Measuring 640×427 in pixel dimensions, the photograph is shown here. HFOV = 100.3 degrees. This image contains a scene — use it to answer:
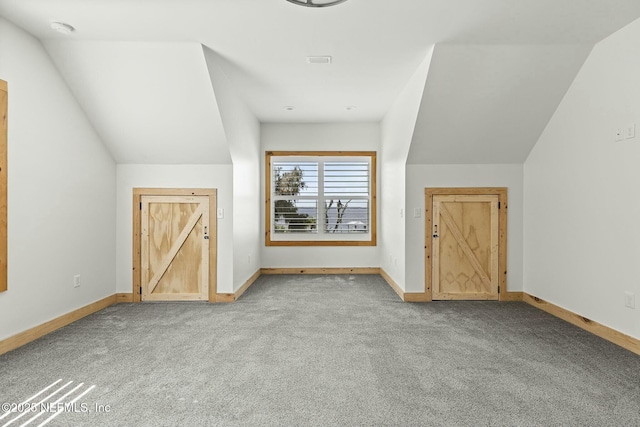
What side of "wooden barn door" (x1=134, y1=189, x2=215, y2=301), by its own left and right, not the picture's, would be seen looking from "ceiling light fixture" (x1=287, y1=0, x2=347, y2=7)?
front

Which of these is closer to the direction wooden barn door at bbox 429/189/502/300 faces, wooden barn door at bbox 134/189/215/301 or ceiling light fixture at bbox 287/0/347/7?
the ceiling light fixture

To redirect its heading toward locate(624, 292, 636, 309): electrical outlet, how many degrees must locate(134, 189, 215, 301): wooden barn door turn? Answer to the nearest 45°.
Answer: approximately 45° to its left

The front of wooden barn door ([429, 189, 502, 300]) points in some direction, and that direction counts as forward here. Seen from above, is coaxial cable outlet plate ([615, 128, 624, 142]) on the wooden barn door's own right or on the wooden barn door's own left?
on the wooden barn door's own left

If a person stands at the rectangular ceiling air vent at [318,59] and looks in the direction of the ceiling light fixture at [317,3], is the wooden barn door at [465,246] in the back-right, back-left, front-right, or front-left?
back-left

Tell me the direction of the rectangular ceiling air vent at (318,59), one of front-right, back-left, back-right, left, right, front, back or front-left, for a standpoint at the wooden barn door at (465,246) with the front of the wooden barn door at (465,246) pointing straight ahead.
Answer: front-right

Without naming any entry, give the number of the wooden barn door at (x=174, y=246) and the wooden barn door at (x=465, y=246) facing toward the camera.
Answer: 2

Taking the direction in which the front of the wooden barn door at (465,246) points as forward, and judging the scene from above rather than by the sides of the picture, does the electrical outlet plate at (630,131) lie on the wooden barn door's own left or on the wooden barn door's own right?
on the wooden barn door's own left

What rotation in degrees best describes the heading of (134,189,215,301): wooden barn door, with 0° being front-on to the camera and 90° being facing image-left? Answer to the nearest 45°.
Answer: approximately 0°

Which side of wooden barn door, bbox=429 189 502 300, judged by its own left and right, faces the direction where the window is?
right

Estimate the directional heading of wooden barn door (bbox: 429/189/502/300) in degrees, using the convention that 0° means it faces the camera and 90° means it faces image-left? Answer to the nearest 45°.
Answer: approximately 0°

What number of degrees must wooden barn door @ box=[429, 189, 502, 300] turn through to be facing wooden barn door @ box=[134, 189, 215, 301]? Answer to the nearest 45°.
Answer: approximately 45° to its right
